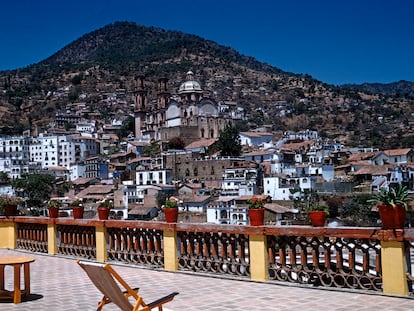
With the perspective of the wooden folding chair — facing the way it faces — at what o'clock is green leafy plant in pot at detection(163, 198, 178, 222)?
The green leafy plant in pot is roughly at 11 o'clock from the wooden folding chair.

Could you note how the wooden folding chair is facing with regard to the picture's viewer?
facing away from the viewer and to the right of the viewer

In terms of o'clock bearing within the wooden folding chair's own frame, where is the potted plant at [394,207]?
The potted plant is roughly at 1 o'clock from the wooden folding chair.

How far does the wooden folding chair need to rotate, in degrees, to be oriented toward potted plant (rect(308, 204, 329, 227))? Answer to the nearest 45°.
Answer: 0° — it already faces it

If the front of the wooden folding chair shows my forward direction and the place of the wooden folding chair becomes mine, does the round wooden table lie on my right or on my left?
on my left

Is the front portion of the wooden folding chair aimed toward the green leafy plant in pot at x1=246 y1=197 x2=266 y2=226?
yes
